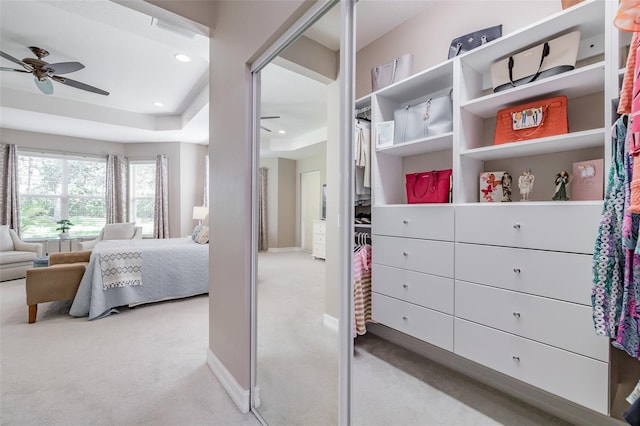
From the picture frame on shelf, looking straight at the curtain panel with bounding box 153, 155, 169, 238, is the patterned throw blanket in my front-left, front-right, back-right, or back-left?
front-left

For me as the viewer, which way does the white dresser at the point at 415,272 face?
facing the viewer and to the left of the viewer

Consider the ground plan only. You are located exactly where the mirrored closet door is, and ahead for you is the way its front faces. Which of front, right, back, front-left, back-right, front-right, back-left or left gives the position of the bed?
right

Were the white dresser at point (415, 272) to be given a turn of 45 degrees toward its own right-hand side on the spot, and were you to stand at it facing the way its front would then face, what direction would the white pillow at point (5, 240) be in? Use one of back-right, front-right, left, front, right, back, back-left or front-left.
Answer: front

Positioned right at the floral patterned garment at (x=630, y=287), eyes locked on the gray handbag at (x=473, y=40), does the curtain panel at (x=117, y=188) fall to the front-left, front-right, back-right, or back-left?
front-left

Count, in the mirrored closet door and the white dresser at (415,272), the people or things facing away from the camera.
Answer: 0

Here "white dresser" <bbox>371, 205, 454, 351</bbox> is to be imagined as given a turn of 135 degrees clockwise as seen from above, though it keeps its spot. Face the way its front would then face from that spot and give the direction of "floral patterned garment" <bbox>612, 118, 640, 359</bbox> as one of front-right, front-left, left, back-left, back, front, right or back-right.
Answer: back-right

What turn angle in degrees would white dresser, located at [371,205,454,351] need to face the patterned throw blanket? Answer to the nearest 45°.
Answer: approximately 45° to its right

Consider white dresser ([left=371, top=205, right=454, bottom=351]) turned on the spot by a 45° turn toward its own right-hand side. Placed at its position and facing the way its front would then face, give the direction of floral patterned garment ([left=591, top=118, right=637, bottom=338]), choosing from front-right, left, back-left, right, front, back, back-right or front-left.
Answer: back-left

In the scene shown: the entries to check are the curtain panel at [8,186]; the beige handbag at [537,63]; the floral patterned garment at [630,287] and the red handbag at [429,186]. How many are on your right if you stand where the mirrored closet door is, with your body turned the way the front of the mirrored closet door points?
1

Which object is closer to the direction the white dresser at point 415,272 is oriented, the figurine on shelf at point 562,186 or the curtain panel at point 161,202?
the curtain panel
